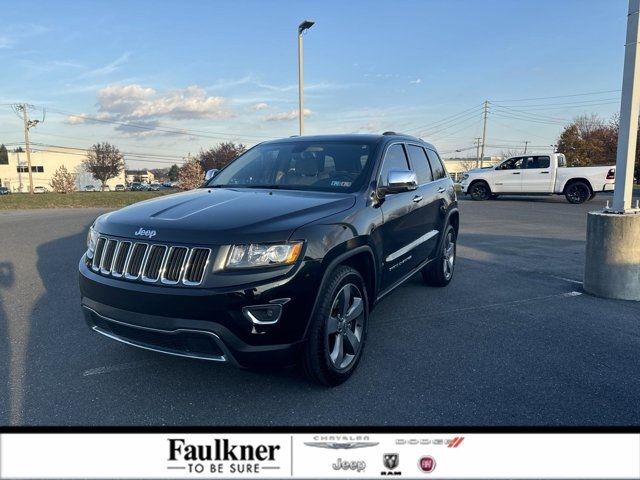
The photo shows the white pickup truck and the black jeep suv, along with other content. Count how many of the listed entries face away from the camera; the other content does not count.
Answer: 0

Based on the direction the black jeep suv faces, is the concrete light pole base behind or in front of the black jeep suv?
behind

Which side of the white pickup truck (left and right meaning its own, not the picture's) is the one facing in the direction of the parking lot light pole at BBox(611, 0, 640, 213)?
left

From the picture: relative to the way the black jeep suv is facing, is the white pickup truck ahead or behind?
behind

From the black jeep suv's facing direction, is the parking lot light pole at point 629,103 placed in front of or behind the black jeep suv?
behind

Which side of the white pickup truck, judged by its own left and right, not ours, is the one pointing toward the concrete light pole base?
left

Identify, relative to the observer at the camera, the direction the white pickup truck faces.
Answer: facing to the left of the viewer

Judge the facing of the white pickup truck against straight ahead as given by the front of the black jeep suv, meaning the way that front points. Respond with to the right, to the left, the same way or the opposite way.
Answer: to the right

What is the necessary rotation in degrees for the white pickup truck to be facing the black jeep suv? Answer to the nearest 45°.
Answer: approximately 90° to its left

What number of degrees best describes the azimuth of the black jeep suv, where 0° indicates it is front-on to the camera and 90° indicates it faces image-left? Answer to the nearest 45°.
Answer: approximately 45°
